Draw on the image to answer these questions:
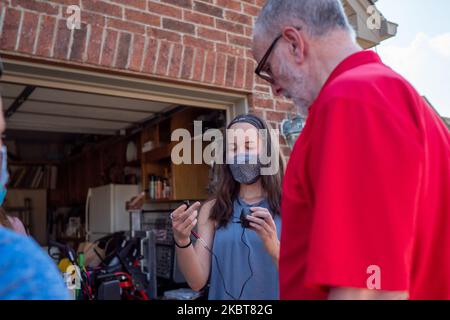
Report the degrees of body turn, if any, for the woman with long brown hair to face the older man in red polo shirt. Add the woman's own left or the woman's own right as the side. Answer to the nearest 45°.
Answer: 0° — they already face them

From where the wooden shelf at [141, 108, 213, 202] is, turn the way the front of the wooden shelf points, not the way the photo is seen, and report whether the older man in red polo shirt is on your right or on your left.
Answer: on your left

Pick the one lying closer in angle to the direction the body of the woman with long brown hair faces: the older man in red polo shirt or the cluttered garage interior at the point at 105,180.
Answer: the older man in red polo shirt

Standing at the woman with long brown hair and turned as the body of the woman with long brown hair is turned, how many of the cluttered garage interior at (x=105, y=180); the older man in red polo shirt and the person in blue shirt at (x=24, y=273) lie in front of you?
2

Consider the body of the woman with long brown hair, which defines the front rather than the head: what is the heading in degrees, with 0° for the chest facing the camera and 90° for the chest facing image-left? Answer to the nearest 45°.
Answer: approximately 0°

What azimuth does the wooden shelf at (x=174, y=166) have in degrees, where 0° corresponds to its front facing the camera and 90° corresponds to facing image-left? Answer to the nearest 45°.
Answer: approximately 45°

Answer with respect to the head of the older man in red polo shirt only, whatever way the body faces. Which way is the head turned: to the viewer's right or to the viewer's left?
to the viewer's left
